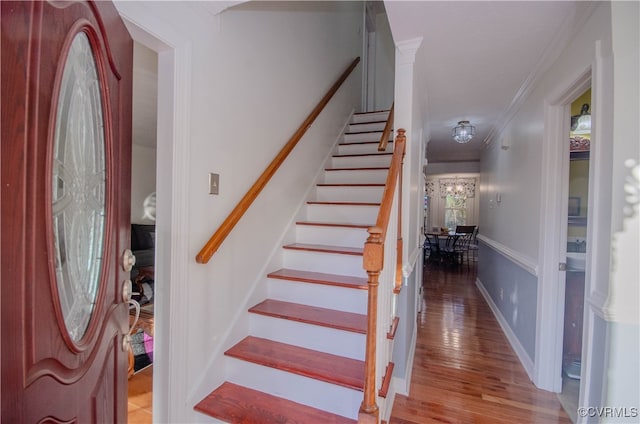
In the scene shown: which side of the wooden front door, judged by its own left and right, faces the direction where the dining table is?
left

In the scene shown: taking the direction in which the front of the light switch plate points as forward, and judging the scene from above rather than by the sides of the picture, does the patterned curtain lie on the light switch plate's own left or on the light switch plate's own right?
on the light switch plate's own left

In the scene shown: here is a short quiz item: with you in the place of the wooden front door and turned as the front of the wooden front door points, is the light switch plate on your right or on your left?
on your left

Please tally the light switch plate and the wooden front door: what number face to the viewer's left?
0

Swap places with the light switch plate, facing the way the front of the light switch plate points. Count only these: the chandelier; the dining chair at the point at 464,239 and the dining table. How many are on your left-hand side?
3

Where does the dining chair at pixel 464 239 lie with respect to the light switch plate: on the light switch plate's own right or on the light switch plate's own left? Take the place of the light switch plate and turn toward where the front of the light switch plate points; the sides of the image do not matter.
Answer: on the light switch plate's own left

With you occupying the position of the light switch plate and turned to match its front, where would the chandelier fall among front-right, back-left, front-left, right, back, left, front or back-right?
left

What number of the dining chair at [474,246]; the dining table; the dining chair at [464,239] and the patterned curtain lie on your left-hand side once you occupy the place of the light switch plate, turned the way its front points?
4
